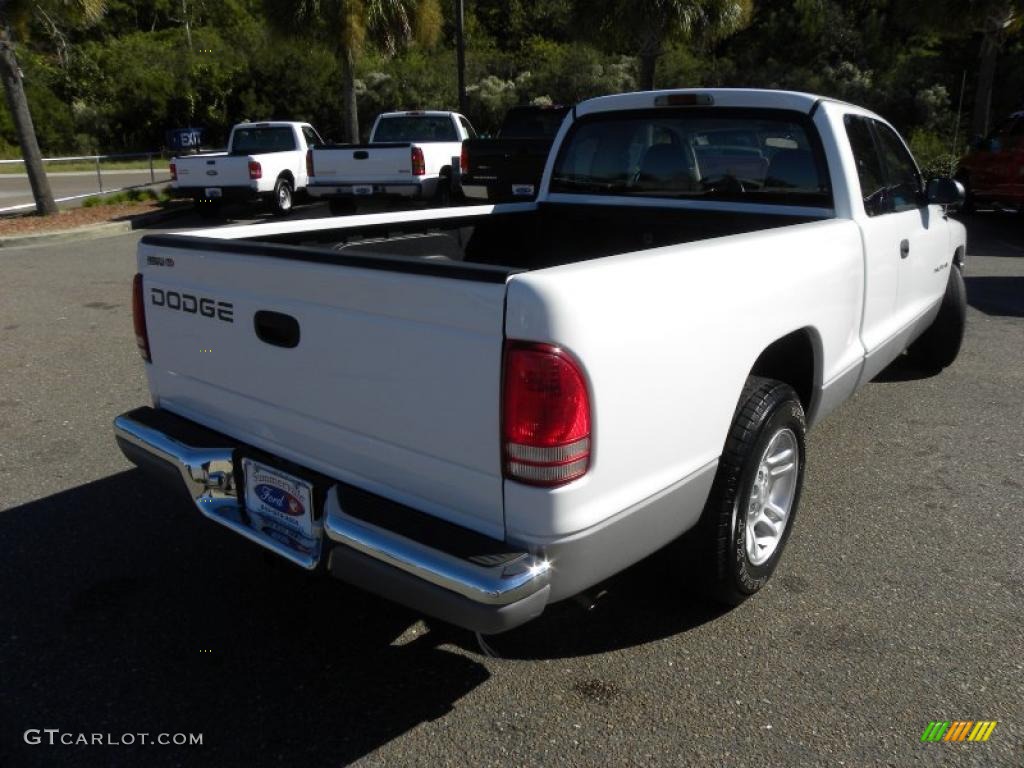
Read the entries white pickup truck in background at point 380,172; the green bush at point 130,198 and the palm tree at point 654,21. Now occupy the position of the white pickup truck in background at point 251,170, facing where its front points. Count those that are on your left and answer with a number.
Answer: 1

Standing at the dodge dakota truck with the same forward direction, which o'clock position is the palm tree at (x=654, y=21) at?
The palm tree is roughly at 11 o'clock from the dodge dakota truck.

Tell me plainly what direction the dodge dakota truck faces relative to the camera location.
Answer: facing away from the viewer and to the right of the viewer

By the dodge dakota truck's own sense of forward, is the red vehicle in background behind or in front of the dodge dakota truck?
in front

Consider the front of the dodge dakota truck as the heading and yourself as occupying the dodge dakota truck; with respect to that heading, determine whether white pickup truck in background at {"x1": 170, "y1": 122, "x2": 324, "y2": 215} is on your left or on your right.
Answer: on your left

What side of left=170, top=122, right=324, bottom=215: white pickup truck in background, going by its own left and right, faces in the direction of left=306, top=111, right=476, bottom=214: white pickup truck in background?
right

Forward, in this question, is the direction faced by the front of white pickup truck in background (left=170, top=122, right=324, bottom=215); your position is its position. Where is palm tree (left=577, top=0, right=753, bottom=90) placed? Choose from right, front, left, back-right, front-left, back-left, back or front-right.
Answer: front-right

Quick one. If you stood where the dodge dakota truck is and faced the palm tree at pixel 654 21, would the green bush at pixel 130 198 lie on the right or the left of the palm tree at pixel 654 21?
left

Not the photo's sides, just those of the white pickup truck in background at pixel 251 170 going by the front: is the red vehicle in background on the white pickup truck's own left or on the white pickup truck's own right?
on the white pickup truck's own right

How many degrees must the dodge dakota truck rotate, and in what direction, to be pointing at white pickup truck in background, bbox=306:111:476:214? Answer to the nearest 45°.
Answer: approximately 45° to its left

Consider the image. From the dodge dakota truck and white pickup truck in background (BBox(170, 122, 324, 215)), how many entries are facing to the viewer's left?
0

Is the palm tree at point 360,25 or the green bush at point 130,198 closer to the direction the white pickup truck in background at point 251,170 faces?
the palm tree

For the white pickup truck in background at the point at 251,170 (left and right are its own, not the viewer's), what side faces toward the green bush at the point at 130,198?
left

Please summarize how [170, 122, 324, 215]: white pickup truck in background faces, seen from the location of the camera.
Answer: facing away from the viewer and to the right of the viewer
